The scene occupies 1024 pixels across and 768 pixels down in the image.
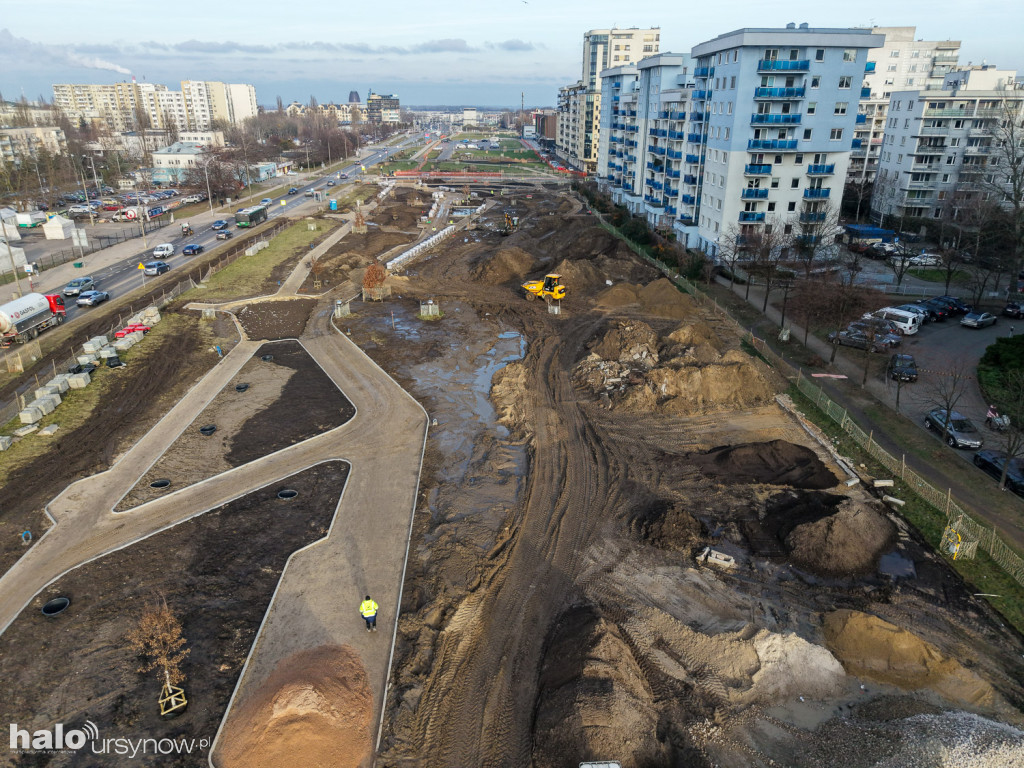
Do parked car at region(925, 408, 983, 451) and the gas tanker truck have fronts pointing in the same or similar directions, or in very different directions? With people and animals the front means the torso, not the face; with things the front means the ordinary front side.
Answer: very different directions

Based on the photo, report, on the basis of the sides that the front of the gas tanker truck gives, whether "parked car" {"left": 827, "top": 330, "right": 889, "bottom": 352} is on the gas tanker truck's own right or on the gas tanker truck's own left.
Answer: on the gas tanker truck's own right

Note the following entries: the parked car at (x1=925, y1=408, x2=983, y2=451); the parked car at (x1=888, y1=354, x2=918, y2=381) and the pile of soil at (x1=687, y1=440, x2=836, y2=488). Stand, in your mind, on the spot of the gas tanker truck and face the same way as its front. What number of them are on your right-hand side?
3

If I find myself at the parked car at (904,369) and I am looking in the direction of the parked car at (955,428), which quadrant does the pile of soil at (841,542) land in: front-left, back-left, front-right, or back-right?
front-right

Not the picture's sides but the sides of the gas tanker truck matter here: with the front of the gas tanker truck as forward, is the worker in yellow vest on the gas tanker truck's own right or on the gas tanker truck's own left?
on the gas tanker truck's own right

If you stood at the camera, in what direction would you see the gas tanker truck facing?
facing away from the viewer and to the right of the viewer

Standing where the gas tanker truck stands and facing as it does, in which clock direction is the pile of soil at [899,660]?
The pile of soil is roughly at 4 o'clock from the gas tanker truck.

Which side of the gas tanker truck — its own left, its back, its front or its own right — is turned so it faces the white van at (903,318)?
right

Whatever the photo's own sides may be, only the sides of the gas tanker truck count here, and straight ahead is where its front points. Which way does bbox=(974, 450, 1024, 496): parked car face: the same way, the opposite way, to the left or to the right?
the opposite way

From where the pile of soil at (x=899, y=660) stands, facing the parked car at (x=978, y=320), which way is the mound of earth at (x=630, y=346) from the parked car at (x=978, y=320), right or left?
left

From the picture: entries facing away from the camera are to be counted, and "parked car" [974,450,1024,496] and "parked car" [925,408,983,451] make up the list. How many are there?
0
